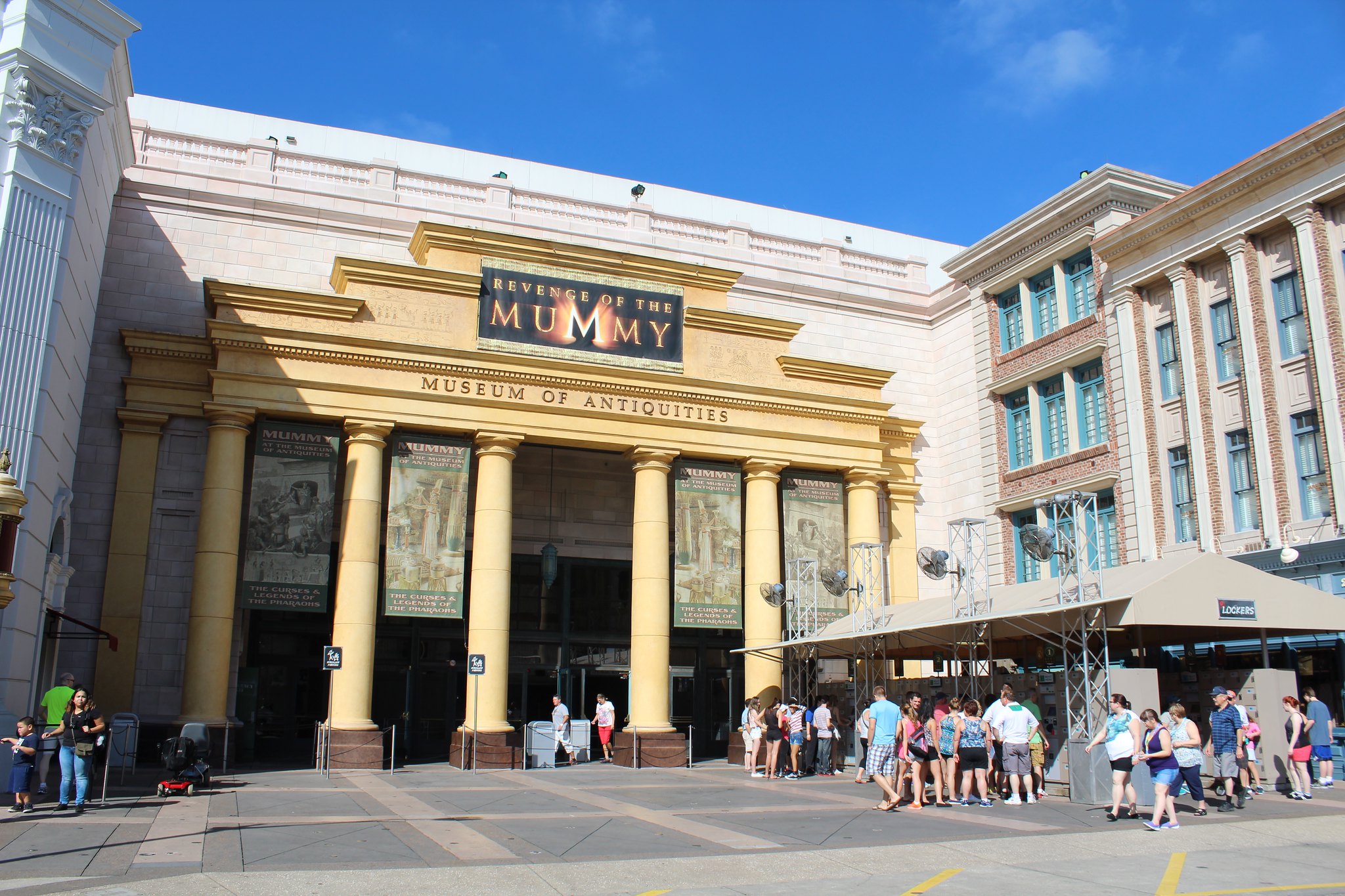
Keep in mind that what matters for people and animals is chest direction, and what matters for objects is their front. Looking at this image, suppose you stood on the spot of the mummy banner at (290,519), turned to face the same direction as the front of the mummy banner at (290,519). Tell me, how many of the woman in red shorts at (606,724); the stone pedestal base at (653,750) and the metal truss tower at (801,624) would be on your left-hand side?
3

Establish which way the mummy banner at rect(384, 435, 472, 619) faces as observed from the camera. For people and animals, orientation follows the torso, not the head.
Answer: facing the viewer

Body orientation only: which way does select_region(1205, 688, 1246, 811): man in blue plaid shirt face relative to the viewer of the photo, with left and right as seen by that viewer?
facing the viewer and to the left of the viewer

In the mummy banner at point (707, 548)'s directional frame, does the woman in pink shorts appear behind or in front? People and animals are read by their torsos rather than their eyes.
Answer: in front

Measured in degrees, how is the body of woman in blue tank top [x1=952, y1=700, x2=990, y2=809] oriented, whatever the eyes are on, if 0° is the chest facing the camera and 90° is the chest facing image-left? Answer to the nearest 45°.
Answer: approximately 180°

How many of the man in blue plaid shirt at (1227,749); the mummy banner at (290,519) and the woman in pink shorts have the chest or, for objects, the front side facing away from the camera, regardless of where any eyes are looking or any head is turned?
0

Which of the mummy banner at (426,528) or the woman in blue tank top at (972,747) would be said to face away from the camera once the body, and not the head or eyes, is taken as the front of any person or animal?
the woman in blue tank top

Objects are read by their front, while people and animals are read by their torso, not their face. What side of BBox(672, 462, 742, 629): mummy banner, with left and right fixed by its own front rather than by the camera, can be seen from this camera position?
front

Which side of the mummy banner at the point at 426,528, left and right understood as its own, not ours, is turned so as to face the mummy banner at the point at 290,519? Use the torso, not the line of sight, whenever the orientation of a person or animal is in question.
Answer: right

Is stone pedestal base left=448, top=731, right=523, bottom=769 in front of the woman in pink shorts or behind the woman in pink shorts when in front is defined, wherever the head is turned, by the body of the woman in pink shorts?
in front

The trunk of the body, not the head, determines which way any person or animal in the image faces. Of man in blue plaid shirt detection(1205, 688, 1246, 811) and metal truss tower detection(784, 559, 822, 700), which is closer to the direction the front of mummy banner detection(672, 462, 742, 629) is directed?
the man in blue plaid shirt

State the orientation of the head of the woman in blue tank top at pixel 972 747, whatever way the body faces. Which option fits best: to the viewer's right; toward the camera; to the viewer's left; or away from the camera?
away from the camera

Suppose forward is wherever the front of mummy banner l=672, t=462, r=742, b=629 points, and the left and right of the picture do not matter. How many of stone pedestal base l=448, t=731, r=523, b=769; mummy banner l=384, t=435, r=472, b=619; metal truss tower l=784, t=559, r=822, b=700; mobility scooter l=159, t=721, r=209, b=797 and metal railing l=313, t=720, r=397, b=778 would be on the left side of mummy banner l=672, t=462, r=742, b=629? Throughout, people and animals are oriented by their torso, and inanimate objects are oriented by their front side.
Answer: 1
